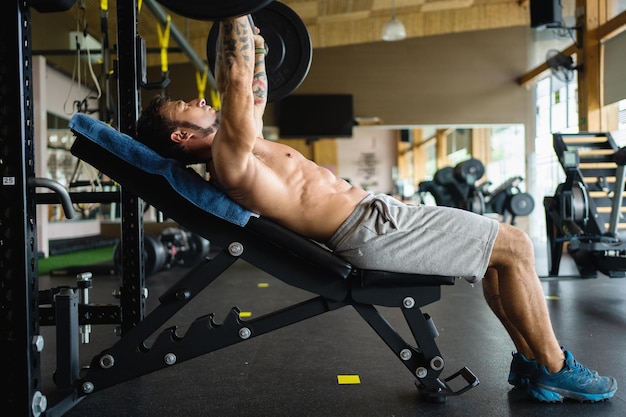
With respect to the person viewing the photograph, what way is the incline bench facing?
facing to the right of the viewer

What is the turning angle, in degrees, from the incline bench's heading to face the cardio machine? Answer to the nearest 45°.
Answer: approximately 45° to its left

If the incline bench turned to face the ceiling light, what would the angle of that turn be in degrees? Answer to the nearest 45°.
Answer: approximately 90° to its left

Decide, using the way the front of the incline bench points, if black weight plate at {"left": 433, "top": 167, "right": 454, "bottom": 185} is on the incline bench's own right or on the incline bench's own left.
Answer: on the incline bench's own left

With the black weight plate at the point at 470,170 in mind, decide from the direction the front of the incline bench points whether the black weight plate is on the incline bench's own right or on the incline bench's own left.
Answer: on the incline bench's own left
